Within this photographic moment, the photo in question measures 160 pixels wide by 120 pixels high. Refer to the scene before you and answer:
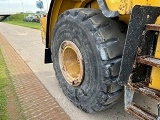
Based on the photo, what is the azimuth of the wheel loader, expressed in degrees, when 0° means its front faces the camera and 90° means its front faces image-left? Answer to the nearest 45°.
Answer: approximately 315°
